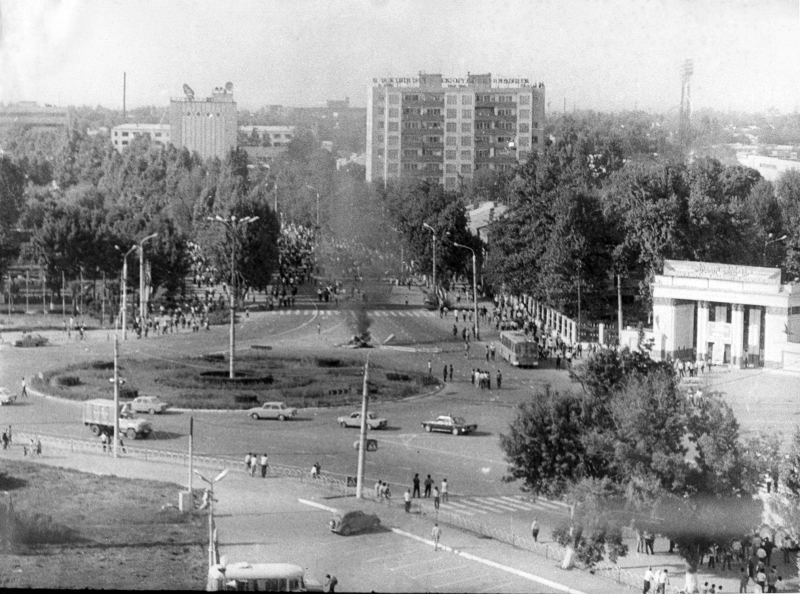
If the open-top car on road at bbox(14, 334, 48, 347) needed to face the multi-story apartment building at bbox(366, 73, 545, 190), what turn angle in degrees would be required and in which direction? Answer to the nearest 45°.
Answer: approximately 180°

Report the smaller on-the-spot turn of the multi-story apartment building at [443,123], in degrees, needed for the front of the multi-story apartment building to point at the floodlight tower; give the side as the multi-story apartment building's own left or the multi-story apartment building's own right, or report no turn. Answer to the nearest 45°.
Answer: approximately 90° to the multi-story apartment building's own left

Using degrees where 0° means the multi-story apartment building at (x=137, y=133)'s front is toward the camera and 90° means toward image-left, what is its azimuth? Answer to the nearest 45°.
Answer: approximately 0°

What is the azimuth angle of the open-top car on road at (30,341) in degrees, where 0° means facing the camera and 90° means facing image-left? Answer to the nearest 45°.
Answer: approximately 90°

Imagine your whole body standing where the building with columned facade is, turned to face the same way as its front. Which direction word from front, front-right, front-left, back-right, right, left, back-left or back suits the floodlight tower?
back

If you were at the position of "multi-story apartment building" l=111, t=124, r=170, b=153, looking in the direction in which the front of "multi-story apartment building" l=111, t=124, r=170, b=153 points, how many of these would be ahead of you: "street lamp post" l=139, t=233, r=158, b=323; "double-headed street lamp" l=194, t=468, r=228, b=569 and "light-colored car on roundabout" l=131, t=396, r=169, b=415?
3

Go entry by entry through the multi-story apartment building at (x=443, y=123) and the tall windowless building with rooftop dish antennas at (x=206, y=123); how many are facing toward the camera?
2
